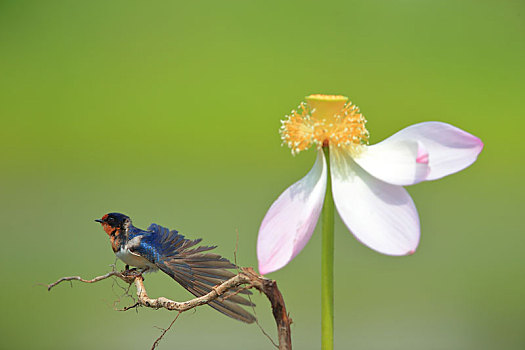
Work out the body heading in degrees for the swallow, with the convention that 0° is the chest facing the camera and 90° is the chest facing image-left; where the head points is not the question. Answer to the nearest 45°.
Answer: approximately 90°
